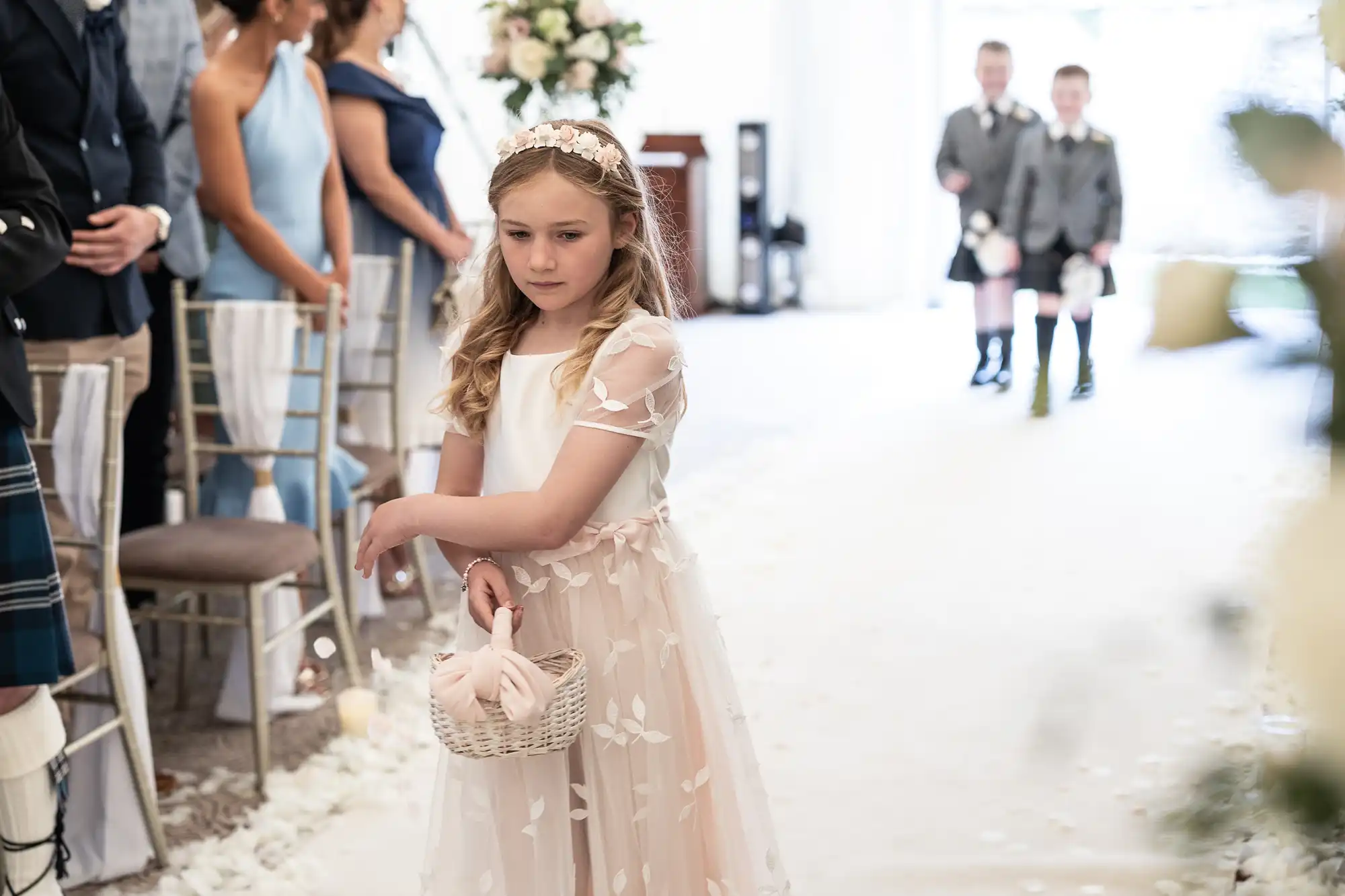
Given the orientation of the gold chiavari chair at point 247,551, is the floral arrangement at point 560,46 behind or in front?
behind

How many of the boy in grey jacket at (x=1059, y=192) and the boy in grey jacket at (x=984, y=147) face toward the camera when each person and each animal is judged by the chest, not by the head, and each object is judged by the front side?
2

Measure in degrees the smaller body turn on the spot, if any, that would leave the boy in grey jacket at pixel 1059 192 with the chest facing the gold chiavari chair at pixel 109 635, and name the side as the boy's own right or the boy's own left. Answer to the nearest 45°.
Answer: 0° — they already face it

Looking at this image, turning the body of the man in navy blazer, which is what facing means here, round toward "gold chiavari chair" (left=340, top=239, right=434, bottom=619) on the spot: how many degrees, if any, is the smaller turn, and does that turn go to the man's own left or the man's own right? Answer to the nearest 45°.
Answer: approximately 90° to the man's own left

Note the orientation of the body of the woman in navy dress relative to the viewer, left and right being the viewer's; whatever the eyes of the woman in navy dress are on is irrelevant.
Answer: facing the viewer and to the right of the viewer

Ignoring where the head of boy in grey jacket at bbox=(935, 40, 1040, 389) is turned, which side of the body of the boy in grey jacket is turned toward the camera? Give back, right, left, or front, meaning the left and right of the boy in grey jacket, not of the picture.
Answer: front

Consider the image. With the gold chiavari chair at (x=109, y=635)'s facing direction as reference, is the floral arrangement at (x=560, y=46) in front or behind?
behind

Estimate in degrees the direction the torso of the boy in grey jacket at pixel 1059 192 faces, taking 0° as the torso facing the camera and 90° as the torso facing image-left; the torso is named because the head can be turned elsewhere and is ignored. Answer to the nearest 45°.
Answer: approximately 0°

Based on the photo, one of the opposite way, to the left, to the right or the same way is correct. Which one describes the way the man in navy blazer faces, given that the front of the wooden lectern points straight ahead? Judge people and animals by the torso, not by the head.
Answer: to the left

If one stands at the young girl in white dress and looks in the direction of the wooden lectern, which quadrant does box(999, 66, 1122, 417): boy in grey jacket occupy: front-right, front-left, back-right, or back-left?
front-right

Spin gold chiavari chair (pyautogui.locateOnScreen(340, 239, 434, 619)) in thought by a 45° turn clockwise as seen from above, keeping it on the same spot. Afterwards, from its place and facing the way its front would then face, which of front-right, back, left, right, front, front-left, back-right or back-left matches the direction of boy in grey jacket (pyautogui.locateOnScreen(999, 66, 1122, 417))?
back-right

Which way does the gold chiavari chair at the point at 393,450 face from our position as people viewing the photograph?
facing the viewer and to the left of the viewer

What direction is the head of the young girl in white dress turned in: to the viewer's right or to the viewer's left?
to the viewer's left
